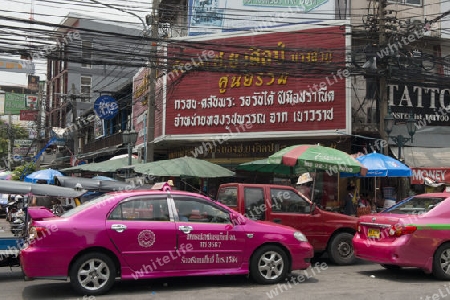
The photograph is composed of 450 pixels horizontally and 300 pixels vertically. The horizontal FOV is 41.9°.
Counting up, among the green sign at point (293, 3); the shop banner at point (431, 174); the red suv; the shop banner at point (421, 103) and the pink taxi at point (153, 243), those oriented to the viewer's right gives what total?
2

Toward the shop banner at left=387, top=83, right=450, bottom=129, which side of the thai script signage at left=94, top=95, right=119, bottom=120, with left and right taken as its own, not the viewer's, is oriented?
left

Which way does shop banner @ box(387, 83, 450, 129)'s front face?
toward the camera

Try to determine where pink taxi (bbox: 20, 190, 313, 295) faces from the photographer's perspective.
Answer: facing to the right of the viewer

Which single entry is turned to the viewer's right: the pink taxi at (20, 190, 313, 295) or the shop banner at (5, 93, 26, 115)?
the pink taxi

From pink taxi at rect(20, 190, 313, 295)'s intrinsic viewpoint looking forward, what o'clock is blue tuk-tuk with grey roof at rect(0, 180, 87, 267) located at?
The blue tuk-tuk with grey roof is roughly at 7 o'clock from the pink taxi.

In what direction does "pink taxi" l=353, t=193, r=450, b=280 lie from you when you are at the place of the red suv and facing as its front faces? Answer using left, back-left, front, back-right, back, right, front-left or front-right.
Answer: front-right

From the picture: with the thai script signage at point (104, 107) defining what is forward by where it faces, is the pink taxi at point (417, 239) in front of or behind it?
in front

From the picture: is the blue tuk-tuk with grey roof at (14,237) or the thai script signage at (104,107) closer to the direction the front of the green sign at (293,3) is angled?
the blue tuk-tuk with grey roof

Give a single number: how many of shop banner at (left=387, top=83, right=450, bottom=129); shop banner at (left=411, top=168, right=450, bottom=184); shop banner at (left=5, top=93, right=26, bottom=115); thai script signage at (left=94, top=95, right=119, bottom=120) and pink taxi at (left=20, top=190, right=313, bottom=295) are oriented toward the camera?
4

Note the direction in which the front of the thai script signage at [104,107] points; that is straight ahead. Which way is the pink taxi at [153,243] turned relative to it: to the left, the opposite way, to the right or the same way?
to the left

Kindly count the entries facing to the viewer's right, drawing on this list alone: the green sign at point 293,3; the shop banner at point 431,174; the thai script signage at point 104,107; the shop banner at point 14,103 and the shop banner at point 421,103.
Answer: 0

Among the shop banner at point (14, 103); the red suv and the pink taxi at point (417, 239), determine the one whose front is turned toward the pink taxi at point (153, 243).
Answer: the shop banner

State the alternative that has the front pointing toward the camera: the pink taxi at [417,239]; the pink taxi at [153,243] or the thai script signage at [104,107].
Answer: the thai script signage

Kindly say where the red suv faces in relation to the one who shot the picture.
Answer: facing to the right of the viewer
